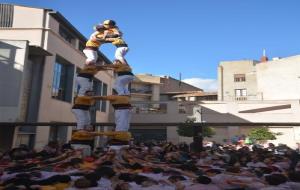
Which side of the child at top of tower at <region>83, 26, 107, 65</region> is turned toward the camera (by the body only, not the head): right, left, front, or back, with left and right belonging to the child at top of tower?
right

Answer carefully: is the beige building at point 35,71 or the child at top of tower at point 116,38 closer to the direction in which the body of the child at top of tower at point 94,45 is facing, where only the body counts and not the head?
the child at top of tower

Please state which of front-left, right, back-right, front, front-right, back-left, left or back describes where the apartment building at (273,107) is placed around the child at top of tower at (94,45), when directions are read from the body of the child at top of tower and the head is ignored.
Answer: front-left

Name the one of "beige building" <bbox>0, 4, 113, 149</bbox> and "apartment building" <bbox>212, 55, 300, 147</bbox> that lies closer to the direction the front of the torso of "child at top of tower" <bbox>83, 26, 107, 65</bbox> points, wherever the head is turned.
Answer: the apartment building

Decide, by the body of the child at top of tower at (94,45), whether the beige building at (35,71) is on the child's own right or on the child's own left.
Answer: on the child's own left

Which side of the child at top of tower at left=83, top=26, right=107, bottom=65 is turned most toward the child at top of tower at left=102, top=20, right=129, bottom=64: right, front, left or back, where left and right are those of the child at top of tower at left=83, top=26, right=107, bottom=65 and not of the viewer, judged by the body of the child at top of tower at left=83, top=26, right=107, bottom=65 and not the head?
front
